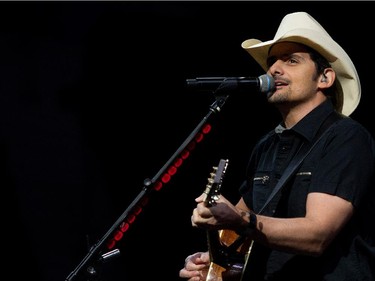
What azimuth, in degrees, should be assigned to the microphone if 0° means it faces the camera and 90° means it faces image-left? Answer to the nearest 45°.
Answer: approximately 270°
